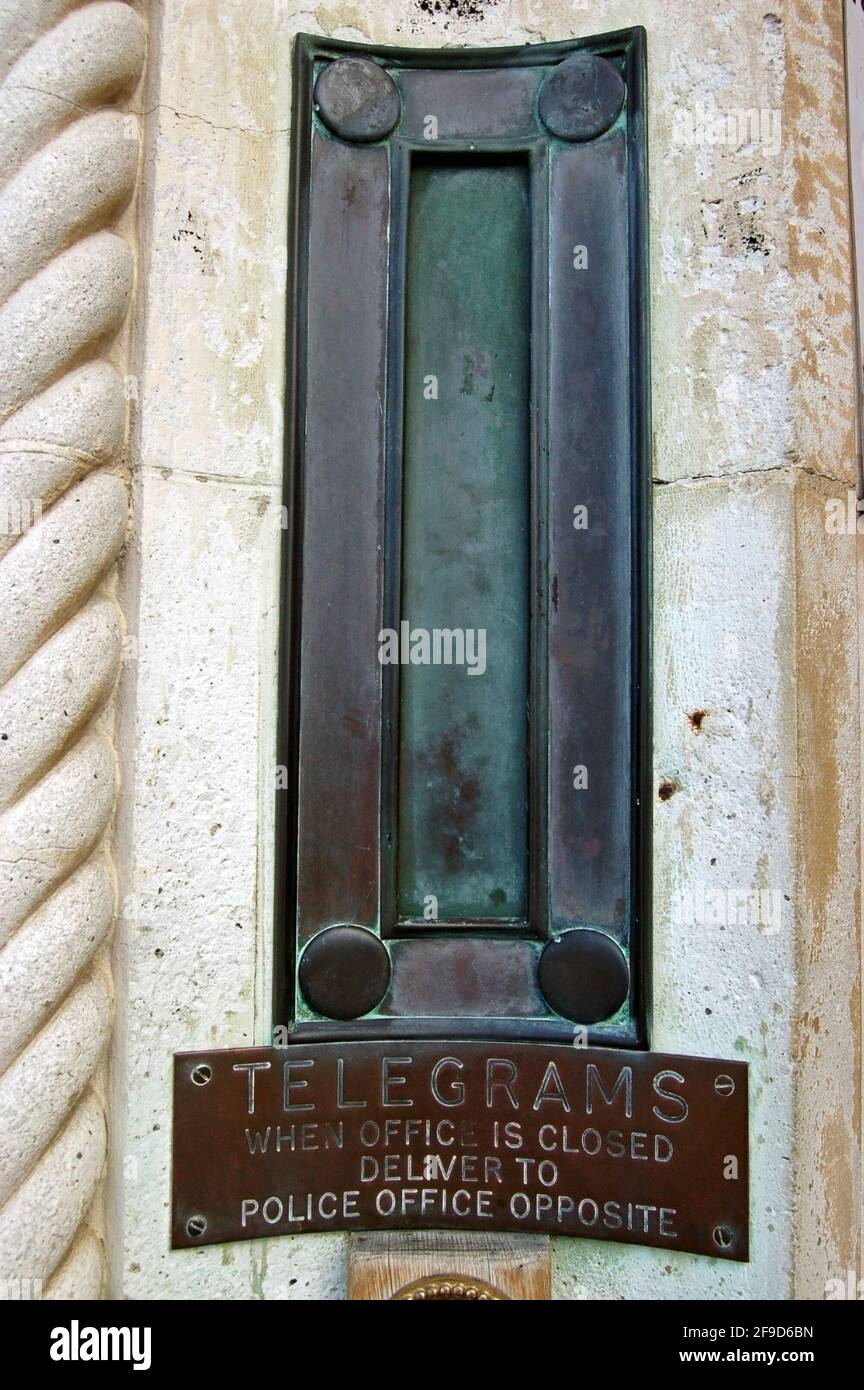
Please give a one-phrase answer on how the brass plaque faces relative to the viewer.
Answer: facing the viewer
